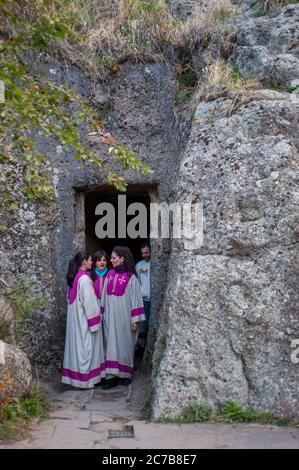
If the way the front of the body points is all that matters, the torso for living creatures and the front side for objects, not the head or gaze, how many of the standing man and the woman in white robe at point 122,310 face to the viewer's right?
0

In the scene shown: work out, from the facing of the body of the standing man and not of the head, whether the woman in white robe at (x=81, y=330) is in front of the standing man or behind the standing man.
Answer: in front

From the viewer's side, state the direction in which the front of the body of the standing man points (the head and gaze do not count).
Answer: toward the camera

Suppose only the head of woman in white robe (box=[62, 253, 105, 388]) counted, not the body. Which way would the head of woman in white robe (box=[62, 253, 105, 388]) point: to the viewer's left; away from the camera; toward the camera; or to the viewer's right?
to the viewer's right

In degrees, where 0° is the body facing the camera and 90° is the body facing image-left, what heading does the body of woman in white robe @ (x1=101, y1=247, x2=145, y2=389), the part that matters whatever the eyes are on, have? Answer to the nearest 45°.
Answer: approximately 45°

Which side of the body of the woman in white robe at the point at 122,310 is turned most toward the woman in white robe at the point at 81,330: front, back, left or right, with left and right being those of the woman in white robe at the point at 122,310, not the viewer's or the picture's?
front

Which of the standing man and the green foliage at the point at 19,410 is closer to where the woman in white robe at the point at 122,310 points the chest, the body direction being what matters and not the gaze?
the green foliage

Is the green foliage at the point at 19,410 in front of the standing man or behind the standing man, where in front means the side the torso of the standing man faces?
in front

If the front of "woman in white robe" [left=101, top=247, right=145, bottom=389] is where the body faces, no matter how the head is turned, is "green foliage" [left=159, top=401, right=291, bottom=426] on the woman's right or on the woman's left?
on the woman's left

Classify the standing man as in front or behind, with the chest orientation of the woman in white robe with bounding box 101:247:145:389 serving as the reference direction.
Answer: behind

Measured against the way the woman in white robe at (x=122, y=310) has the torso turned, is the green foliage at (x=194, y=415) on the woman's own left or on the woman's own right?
on the woman's own left
